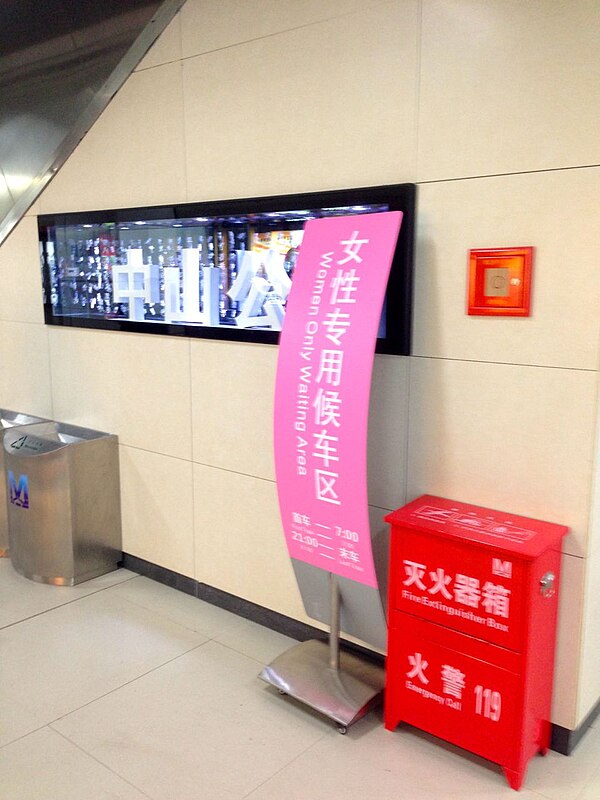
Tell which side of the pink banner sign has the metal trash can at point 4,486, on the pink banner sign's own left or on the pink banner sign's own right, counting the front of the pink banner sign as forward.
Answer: on the pink banner sign's own right

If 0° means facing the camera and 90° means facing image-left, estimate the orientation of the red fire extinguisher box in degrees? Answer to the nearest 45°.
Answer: approximately 45°

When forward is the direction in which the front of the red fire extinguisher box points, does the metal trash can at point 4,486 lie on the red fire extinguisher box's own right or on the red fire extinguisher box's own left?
on the red fire extinguisher box's own right

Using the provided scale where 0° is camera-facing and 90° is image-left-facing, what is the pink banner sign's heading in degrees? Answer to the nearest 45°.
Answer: approximately 45°

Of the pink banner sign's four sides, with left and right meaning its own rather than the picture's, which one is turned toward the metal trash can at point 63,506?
right

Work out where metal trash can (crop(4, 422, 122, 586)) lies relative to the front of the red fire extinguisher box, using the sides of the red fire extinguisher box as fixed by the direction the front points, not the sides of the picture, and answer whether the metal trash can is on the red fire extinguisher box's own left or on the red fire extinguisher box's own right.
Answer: on the red fire extinguisher box's own right
